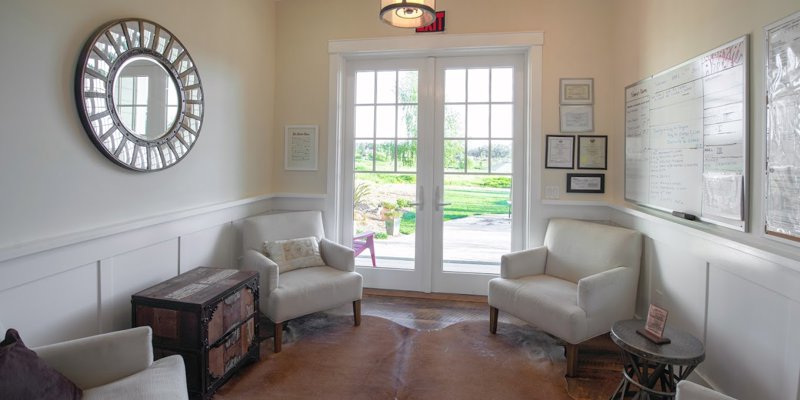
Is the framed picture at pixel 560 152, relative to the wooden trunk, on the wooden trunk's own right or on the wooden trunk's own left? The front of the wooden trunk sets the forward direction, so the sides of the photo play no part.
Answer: on the wooden trunk's own left

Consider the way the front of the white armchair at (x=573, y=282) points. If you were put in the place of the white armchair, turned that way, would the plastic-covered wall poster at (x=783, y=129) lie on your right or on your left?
on your left

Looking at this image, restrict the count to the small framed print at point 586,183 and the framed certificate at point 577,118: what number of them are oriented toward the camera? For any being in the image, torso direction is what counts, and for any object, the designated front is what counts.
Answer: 2

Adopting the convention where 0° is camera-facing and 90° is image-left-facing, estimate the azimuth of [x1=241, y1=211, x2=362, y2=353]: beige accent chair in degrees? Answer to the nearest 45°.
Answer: approximately 315°

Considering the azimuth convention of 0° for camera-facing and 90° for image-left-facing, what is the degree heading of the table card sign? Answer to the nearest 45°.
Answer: approximately 45°

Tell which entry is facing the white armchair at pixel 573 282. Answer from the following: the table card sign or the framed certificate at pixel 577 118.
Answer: the framed certificate

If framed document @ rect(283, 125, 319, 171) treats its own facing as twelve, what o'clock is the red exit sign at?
The red exit sign is roughly at 10 o'clock from the framed document.

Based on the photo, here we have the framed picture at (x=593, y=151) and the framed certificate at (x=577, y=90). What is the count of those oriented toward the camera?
2

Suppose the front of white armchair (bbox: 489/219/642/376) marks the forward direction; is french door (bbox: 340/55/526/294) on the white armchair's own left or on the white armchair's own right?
on the white armchair's own right
